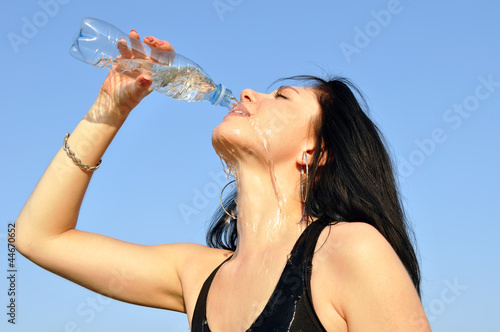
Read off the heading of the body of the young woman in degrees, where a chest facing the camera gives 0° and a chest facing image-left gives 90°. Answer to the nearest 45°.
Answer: approximately 45°
